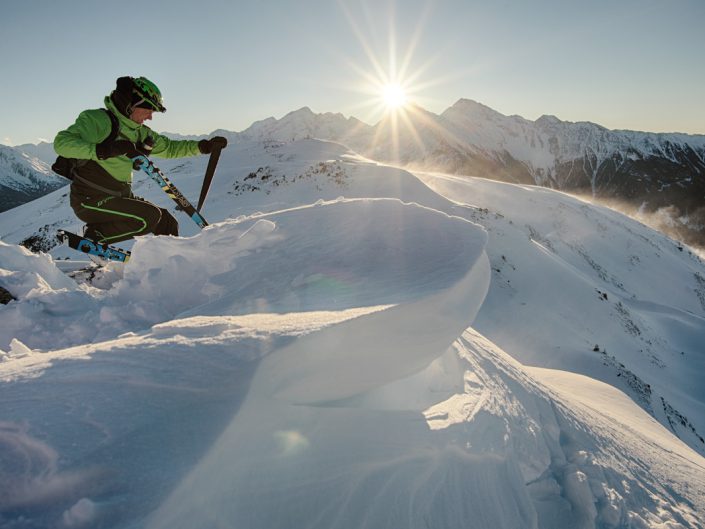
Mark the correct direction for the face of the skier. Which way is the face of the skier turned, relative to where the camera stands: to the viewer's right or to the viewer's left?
to the viewer's right

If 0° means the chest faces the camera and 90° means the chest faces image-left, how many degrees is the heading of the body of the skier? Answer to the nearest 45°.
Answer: approximately 270°
